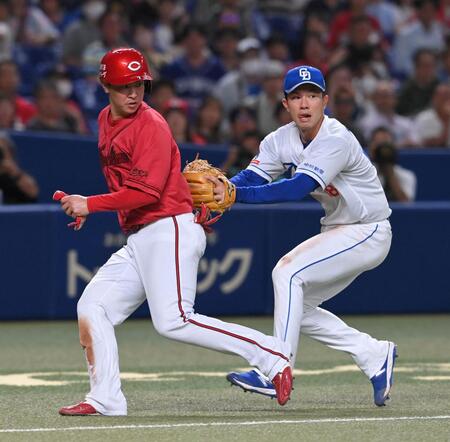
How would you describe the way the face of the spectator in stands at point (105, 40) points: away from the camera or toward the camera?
toward the camera

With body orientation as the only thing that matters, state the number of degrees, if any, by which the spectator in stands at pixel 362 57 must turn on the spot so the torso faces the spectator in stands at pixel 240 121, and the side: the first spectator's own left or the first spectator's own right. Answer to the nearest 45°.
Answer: approximately 45° to the first spectator's own right

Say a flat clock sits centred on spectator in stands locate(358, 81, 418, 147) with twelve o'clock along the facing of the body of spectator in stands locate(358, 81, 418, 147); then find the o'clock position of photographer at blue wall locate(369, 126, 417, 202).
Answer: photographer at blue wall locate(369, 126, 417, 202) is roughly at 12 o'clock from spectator in stands locate(358, 81, 418, 147).

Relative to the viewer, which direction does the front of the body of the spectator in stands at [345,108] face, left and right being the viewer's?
facing the viewer

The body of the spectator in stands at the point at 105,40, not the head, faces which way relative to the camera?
toward the camera

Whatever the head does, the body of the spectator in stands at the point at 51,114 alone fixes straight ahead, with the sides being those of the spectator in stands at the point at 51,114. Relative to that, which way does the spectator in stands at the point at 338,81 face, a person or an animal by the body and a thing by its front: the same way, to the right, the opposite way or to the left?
the same way

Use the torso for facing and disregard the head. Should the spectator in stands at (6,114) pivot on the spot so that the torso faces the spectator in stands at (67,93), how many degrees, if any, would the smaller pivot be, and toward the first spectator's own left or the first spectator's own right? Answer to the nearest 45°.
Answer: approximately 135° to the first spectator's own left

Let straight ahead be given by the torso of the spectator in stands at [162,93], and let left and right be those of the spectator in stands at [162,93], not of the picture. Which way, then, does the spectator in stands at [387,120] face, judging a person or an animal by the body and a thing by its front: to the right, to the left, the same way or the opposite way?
the same way

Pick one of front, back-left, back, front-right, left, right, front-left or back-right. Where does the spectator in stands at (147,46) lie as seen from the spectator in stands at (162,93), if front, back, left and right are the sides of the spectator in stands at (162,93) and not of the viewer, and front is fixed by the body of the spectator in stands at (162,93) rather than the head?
back

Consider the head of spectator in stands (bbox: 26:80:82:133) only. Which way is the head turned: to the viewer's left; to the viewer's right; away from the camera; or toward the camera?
toward the camera

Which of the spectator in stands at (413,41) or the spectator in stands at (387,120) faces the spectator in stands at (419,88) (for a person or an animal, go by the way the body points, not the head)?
the spectator in stands at (413,41)

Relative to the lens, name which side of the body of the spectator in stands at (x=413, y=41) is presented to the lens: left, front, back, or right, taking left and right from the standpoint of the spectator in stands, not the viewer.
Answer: front

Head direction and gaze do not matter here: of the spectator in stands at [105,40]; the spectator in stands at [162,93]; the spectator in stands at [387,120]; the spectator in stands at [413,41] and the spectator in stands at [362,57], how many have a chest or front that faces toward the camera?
5

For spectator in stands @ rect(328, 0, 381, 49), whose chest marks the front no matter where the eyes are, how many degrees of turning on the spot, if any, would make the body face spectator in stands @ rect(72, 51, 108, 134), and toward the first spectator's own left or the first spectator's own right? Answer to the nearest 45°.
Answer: approximately 45° to the first spectator's own right

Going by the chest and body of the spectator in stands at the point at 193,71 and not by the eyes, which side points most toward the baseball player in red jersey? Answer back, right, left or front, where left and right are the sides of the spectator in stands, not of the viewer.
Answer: front

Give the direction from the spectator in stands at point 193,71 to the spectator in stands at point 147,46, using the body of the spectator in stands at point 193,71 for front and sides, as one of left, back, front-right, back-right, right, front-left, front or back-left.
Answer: right
